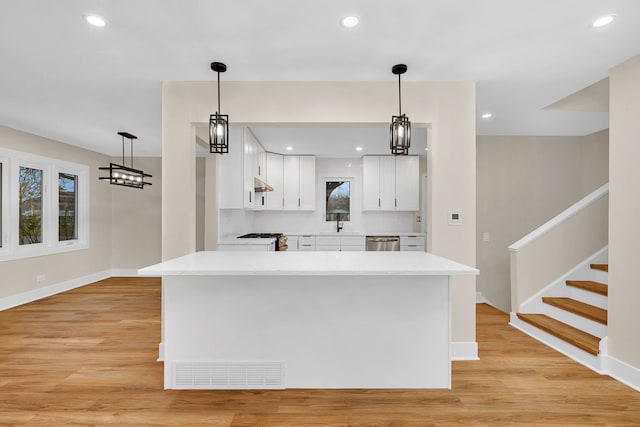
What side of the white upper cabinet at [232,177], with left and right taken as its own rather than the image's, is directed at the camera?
right

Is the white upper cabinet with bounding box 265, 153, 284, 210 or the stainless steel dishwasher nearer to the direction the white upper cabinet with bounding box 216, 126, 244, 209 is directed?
the stainless steel dishwasher

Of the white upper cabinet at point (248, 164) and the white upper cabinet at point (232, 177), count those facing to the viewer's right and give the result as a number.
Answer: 2

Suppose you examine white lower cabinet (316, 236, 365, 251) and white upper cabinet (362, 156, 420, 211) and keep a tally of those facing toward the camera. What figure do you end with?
2
